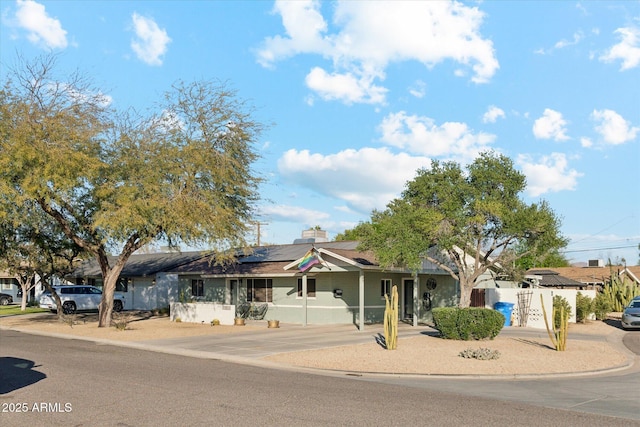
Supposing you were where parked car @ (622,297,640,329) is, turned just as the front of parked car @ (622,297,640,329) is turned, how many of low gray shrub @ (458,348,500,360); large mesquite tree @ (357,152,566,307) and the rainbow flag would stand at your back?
0

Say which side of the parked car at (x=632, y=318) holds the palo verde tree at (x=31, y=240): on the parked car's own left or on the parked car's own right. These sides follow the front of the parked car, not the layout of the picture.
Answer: on the parked car's own right

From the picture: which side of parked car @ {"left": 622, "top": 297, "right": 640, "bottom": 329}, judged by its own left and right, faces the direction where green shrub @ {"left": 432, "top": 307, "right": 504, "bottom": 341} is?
front

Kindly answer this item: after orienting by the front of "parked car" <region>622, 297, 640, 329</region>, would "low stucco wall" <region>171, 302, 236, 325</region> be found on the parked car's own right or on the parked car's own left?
on the parked car's own right

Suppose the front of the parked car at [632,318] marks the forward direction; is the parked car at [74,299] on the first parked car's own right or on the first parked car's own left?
on the first parked car's own right

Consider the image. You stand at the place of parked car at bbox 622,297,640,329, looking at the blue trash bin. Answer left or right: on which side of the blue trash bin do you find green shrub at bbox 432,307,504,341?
left

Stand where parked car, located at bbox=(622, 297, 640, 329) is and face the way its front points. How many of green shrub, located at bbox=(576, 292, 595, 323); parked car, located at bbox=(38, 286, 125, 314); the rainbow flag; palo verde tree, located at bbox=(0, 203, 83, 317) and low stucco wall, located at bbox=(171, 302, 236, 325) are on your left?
0
